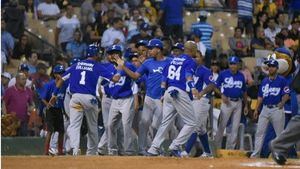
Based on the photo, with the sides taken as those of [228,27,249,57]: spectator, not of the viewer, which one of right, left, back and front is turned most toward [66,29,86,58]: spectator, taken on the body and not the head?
right

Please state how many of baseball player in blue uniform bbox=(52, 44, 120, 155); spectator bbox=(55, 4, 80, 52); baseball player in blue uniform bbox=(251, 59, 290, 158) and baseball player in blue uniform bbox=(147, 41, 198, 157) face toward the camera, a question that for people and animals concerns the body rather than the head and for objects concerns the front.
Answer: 2

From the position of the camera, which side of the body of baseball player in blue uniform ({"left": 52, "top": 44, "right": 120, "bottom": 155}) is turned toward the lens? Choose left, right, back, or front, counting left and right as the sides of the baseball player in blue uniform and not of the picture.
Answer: back

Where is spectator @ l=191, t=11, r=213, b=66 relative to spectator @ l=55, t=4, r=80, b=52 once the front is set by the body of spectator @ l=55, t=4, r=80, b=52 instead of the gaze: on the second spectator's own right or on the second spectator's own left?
on the second spectator's own left

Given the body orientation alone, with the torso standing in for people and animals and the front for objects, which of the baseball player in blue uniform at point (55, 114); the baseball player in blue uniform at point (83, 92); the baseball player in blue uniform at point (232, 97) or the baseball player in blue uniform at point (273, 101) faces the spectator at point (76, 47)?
the baseball player in blue uniform at point (83, 92)

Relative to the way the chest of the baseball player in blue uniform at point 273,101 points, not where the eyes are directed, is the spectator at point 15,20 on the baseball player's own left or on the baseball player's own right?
on the baseball player's own right

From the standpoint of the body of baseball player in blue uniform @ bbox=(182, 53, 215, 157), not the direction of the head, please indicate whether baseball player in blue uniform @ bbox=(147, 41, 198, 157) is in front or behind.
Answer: in front
